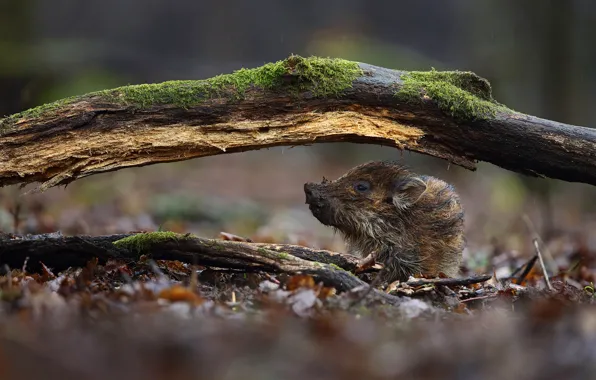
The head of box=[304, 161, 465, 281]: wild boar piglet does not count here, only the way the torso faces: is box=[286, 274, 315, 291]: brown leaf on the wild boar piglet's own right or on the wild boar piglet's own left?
on the wild boar piglet's own left

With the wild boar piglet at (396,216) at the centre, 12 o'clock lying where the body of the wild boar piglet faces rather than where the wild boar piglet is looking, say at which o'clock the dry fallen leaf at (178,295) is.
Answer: The dry fallen leaf is roughly at 10 o'clock from the wild boar piglet.

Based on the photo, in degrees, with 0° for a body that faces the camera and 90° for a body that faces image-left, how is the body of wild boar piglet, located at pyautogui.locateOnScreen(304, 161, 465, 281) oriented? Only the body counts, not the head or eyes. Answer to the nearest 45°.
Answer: approximately 90°
